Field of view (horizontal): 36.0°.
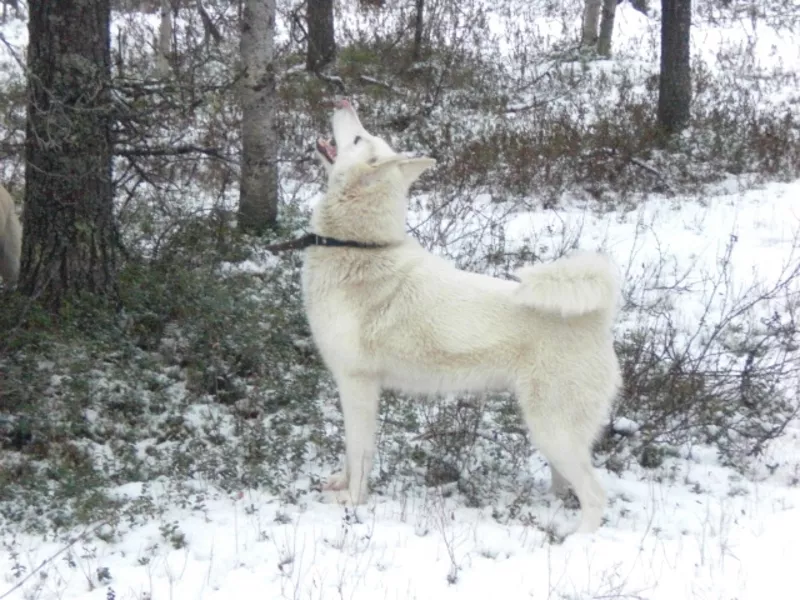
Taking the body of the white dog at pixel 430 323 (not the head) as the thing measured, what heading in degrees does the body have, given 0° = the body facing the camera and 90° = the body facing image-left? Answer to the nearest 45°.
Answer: approximately 90°

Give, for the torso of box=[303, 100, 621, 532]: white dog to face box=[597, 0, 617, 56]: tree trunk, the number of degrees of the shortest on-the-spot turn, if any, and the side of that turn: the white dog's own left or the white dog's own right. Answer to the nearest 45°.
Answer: approximately 90° to the white dog's own right

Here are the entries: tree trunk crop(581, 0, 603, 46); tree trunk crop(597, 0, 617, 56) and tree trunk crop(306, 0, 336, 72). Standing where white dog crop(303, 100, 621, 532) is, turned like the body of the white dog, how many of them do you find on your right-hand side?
3

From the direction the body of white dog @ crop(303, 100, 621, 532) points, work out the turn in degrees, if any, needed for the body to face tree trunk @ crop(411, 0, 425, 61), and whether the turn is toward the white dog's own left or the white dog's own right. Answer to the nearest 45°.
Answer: approximately 90° to the white dog's own right

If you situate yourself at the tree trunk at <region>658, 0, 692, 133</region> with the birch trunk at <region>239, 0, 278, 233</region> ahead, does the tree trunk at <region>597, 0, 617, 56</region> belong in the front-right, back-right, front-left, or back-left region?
back-right

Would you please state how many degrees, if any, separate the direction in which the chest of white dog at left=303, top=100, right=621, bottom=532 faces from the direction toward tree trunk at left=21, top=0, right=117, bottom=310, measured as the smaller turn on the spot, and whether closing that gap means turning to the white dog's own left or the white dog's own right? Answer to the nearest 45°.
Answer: approximately 45° to the white dog's own right

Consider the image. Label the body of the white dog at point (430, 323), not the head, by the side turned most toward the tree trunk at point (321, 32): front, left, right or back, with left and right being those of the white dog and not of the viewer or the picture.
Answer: right

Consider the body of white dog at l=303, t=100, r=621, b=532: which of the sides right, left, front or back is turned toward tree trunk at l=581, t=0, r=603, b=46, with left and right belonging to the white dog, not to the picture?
right

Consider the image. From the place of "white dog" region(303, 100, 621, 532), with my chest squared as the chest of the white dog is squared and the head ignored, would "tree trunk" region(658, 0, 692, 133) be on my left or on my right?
on my right

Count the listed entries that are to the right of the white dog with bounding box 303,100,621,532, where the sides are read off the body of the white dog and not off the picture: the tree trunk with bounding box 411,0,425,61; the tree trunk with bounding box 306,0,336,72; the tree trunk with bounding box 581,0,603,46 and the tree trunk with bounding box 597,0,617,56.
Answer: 4
